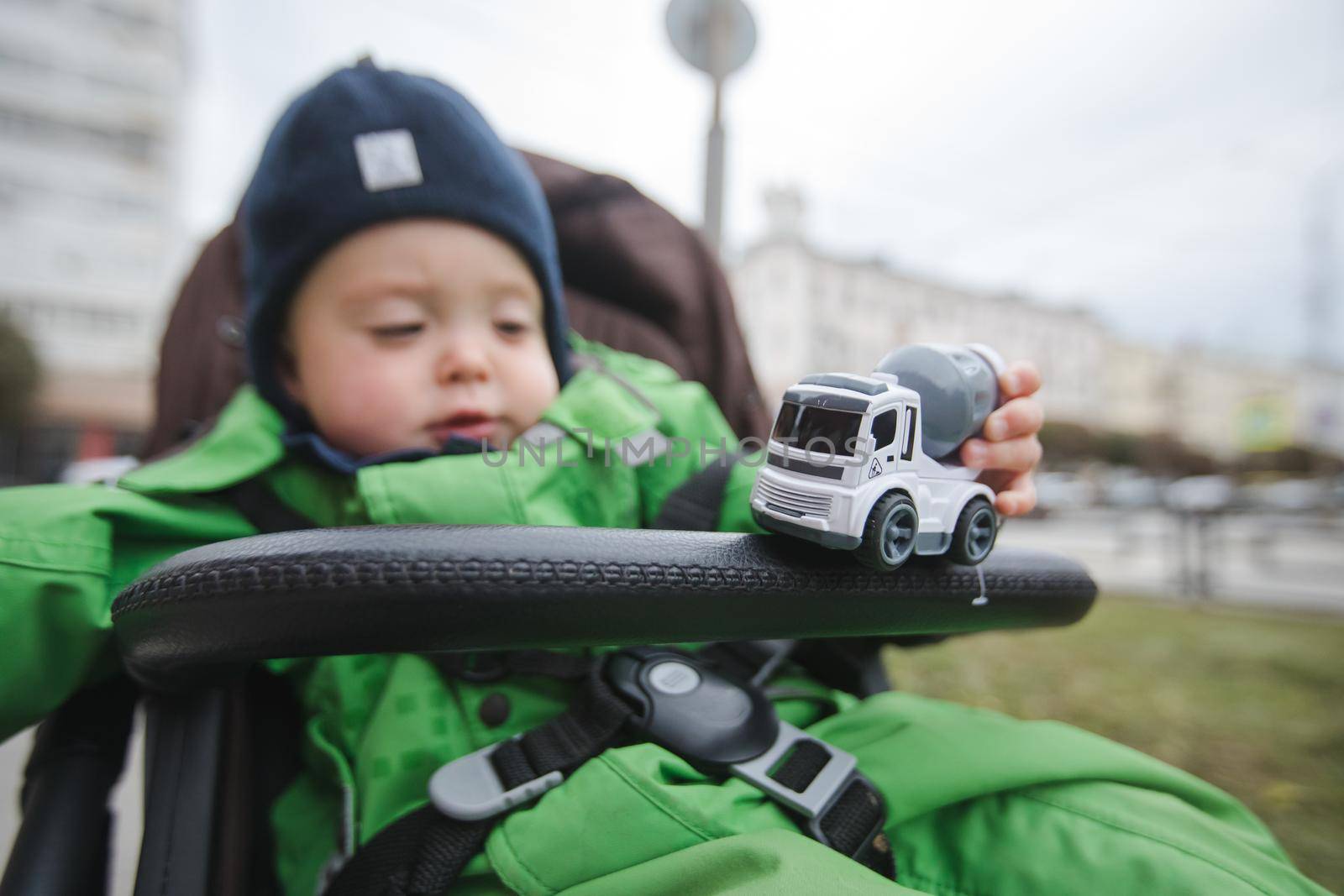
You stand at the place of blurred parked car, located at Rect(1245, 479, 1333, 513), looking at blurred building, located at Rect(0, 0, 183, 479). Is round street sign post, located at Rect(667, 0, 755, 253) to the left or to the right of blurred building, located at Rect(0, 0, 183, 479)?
left

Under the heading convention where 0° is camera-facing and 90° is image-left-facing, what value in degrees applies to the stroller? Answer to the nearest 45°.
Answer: approximately 0°

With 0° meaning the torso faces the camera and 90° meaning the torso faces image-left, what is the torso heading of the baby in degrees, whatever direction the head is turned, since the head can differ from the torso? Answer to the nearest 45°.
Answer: approximately 315°

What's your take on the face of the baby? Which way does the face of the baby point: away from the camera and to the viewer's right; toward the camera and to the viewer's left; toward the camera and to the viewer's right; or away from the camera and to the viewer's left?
toward the camera and to the viewer's right

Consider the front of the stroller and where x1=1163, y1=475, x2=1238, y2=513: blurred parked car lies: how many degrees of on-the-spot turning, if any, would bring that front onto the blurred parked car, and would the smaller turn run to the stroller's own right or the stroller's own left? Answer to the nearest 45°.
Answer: approximately 135° to the stroller's own left

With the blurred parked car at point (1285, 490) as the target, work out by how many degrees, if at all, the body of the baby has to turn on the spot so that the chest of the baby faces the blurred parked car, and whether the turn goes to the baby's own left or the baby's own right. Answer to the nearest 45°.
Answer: approximately 90° to the baby's own left
